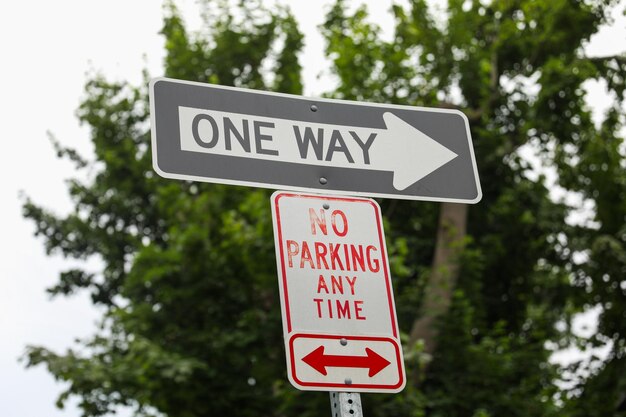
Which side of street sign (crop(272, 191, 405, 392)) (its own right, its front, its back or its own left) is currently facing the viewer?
front
